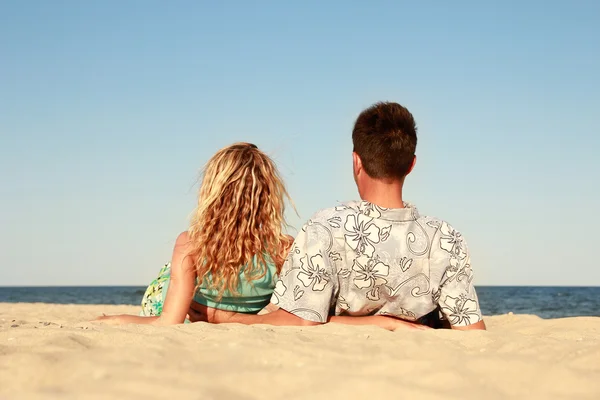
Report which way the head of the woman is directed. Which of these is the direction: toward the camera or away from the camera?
away from the camera

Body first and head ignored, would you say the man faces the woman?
no

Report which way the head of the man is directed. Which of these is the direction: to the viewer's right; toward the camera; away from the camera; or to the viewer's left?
away from the camera

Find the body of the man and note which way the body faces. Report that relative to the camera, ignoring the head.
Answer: away from the camera
